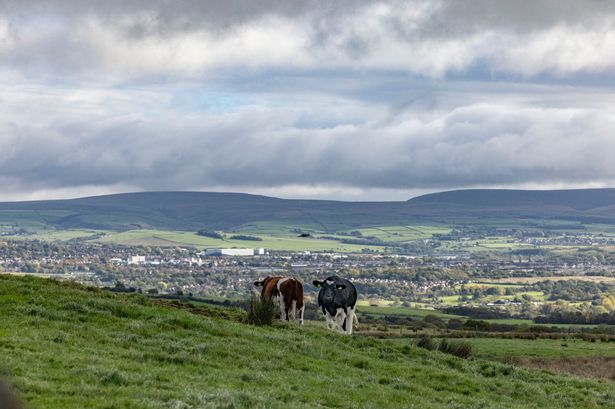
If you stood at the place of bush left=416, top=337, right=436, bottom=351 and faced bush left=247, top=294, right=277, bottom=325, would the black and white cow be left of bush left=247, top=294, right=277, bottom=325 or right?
right

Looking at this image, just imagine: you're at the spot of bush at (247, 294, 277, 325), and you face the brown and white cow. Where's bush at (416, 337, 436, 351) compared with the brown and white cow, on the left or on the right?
right

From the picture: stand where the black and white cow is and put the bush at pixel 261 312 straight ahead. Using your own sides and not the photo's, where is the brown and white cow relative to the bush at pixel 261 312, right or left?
right

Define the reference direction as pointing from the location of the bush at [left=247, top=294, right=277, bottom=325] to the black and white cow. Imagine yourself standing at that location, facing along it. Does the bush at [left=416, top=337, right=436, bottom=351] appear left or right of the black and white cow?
right

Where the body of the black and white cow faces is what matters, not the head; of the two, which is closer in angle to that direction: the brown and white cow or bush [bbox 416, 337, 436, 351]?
the brown and white cow

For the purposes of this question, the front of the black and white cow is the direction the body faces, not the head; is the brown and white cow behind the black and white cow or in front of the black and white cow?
behind
